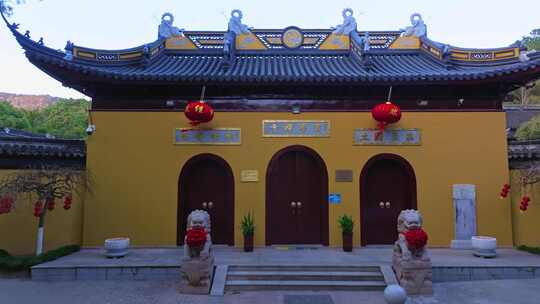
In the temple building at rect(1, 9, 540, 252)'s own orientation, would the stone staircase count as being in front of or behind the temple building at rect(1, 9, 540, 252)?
in front

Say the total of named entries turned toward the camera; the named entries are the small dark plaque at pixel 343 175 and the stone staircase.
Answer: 2

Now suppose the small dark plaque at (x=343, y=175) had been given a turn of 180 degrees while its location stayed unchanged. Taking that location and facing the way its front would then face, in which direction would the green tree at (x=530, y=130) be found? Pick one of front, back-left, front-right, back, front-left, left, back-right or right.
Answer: front-right

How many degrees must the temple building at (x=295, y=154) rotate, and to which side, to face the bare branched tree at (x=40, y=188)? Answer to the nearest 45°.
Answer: approximately 90° to its right

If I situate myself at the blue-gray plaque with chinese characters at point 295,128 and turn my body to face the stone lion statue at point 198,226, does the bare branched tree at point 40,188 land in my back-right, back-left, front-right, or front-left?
front-right

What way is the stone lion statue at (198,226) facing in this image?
toward the camera

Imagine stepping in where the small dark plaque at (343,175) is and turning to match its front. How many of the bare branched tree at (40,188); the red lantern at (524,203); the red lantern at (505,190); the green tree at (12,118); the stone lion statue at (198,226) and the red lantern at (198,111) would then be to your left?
2

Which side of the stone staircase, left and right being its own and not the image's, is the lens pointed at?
front

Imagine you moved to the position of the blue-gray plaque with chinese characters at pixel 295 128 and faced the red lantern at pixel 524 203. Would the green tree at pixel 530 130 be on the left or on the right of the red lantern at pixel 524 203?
left

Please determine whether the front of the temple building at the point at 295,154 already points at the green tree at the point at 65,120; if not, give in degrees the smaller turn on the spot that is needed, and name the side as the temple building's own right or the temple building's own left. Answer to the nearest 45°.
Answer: approximately 135° to the temple building's own right

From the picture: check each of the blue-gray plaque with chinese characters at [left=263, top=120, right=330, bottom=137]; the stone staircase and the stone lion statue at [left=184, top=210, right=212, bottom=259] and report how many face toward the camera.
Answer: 3

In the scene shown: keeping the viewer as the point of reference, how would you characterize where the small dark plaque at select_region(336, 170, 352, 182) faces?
facing the viewer
